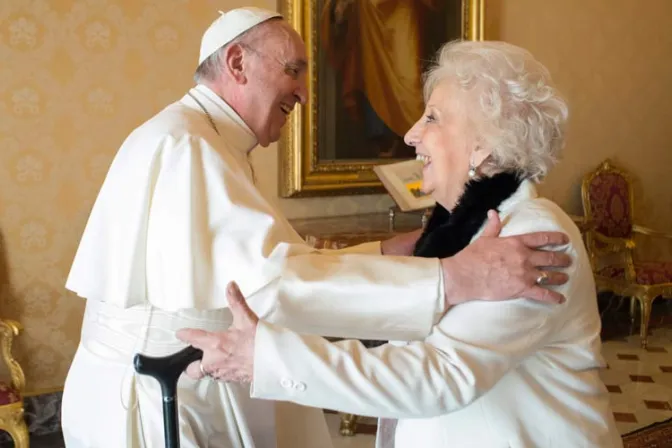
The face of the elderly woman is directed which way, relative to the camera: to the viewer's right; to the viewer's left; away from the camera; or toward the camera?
to the viewer's left

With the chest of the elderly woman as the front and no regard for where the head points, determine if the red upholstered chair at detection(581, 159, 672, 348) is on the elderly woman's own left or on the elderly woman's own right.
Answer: on the elderly woman's own right

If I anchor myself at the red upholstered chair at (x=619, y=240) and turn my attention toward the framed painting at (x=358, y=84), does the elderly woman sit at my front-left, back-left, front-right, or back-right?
front-left

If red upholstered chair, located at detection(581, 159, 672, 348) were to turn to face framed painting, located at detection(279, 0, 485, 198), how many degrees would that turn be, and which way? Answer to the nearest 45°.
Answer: approximately 90° to its right

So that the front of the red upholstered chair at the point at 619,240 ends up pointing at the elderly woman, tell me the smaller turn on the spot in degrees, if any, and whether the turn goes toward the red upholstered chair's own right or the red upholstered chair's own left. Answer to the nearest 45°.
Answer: approximately 45° to the red upholstered chair's own right

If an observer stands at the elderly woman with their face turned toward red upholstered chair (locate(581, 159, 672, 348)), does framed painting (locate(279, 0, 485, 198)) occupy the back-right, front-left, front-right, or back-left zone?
front-left

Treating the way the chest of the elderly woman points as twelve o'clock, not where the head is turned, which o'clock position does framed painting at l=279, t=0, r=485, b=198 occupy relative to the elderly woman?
The framed painting is roughly at 3 o'clock from the elderly woman.

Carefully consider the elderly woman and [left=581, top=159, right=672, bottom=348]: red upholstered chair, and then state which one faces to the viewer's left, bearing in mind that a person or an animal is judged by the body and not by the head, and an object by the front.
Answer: the elderly woman

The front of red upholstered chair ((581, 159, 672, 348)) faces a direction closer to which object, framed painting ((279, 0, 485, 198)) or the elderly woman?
the elderly woman

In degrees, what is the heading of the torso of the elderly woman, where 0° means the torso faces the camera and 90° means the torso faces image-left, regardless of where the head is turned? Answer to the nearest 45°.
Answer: approximately 90°
